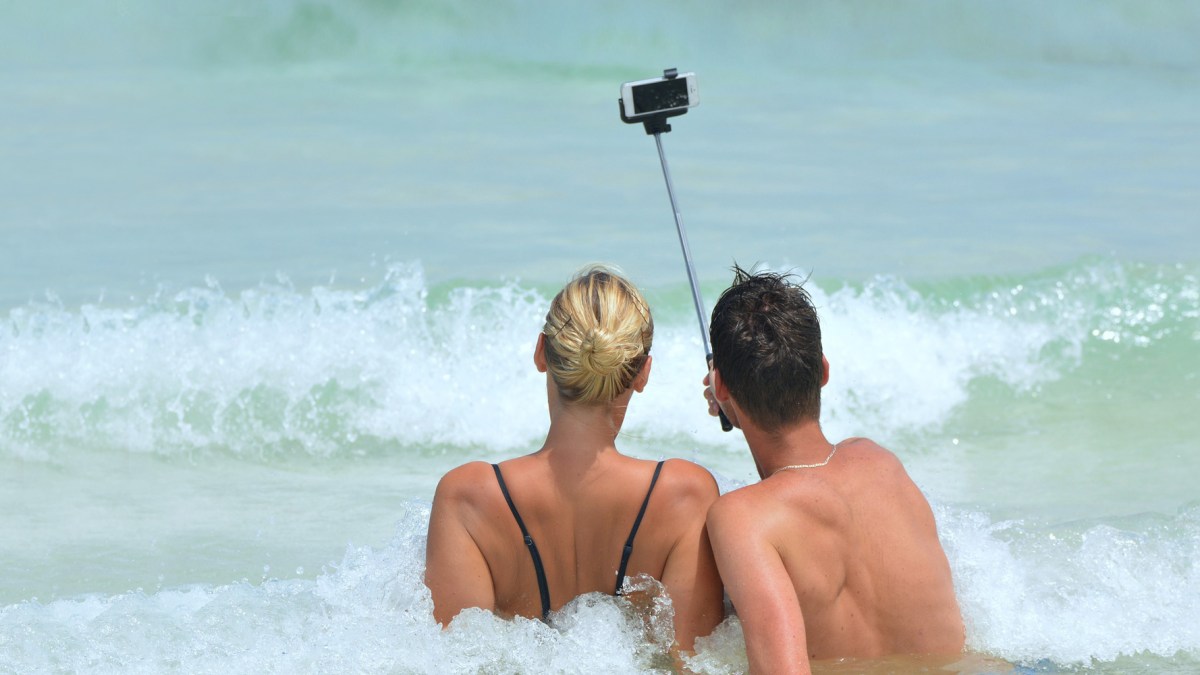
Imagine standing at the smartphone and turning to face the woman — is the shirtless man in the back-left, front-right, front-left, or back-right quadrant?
front-left

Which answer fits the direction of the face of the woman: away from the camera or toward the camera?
away from the camera

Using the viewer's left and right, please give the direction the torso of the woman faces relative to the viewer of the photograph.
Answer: facing away from the viewer

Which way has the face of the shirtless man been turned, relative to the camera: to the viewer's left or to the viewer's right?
to the viewer's left
